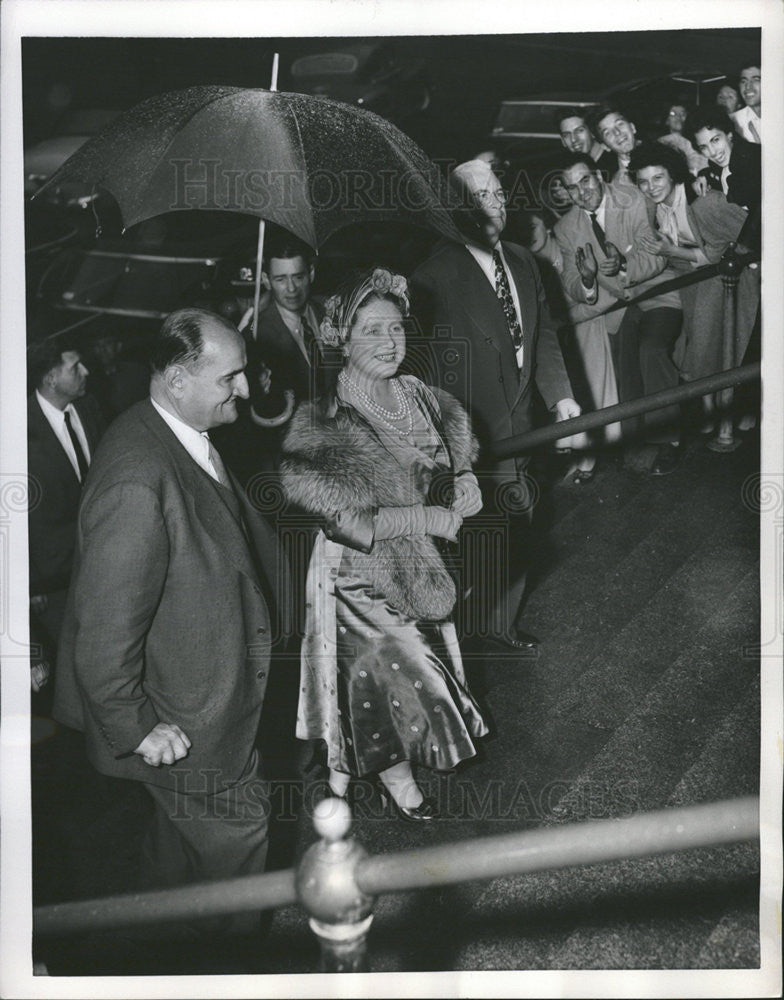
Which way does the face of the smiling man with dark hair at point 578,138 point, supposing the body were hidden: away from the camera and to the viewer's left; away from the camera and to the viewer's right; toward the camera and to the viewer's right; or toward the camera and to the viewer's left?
toward the camera and to the viewer's left

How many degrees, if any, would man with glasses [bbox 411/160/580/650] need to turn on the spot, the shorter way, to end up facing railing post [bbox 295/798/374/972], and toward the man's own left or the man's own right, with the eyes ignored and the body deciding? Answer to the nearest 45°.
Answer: approximately 45° to the man's own right

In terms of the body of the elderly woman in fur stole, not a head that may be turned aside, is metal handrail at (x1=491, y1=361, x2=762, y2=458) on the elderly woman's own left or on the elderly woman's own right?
on the elderly woman's own left

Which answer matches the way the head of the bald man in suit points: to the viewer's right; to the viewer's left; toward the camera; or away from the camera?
to the viewer's right

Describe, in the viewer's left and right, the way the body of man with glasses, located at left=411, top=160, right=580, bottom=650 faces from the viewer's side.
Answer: facing the viewer and to the right of the viewer

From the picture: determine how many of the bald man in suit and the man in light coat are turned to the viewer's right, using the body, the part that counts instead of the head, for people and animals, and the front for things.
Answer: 1

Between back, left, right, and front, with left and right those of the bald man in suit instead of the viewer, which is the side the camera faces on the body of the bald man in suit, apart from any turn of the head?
right

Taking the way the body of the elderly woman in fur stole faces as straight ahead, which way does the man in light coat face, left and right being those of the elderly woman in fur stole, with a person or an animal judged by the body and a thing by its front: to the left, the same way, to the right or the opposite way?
to the right
